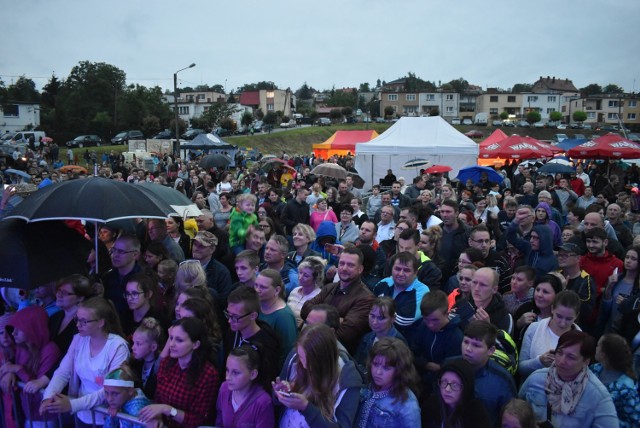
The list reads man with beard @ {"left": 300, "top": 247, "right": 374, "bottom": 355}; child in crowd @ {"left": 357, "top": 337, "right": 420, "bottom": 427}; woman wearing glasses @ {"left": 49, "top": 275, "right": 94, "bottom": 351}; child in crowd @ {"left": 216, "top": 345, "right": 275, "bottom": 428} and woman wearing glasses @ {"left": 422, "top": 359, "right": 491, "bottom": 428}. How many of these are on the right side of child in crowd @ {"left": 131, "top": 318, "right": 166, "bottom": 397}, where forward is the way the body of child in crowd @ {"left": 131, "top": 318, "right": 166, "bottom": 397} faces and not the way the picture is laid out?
1

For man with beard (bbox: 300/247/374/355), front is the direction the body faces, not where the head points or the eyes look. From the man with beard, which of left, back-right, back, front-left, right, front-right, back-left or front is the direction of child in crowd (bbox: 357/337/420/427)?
front-left

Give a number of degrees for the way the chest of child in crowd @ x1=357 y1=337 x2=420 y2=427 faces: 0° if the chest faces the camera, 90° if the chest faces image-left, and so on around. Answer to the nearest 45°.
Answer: approximately 45°

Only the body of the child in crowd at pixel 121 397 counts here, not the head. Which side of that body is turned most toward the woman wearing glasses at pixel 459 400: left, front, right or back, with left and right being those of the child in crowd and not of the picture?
left

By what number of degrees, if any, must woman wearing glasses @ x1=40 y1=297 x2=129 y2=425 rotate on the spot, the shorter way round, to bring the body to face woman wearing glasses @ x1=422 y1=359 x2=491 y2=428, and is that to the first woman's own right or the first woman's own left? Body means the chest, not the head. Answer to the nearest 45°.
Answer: approximately 90° to the first woman's own left

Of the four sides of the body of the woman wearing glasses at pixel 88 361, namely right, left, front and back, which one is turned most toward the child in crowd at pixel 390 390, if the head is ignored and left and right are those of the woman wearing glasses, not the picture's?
left

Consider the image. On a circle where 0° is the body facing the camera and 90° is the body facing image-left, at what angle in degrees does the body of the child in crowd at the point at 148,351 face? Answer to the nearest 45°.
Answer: approximately 45°

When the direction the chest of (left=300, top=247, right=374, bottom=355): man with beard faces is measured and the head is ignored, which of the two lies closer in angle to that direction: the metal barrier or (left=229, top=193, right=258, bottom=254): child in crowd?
the metal barrier

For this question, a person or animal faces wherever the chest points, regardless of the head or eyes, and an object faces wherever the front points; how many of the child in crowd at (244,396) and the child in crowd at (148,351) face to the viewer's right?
0

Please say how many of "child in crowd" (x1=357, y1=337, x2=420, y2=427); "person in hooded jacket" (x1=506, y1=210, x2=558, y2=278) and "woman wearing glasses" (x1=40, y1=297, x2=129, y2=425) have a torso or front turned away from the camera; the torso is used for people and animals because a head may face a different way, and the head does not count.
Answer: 0

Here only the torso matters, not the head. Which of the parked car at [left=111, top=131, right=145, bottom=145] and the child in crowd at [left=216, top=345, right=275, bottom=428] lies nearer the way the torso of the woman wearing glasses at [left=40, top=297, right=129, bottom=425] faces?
the child in crowd

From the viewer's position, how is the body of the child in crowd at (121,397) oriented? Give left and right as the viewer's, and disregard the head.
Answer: facing the viewer and to the left of the viewer

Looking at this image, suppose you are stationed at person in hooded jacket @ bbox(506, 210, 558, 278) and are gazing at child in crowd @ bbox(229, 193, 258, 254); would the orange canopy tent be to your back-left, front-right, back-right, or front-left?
front-right
